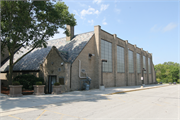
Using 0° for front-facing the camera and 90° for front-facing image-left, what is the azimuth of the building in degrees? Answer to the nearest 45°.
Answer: approximately 45°
